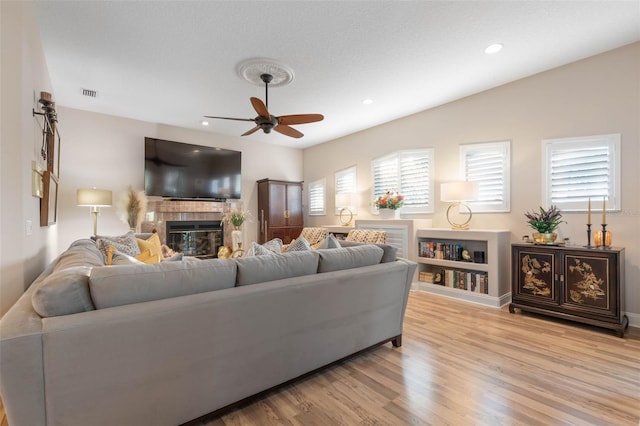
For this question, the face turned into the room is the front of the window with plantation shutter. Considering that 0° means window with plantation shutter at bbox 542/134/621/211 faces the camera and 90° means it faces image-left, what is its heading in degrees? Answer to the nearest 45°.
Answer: approximately 45°

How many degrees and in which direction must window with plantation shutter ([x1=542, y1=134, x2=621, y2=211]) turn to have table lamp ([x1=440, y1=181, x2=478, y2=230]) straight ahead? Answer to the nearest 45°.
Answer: approximately 45° to its right

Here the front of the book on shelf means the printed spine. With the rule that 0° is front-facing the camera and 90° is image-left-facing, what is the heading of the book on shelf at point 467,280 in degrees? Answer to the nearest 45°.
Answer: approximately 45°

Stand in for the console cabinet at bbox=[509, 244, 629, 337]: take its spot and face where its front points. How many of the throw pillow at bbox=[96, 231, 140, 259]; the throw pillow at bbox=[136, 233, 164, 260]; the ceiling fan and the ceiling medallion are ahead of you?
4

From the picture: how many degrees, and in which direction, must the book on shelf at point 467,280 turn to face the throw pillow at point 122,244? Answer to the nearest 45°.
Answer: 0° — it already faces it

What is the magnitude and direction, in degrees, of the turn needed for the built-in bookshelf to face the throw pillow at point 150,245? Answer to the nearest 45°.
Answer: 0° — it already faces it

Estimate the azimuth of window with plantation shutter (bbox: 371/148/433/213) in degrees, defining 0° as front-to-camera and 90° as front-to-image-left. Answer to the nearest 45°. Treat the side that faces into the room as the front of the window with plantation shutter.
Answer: approximately 45°

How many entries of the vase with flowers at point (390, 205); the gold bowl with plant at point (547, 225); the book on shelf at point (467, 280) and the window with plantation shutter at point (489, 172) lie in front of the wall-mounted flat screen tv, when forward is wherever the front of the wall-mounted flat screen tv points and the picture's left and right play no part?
4

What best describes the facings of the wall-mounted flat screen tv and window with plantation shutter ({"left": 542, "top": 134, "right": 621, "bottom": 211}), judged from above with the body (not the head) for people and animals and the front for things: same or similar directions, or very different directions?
very different directions

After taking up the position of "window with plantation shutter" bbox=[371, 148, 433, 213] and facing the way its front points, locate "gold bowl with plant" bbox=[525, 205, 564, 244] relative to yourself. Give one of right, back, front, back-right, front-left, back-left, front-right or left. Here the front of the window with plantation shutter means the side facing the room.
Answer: left

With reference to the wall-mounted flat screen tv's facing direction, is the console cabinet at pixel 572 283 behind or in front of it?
in front
